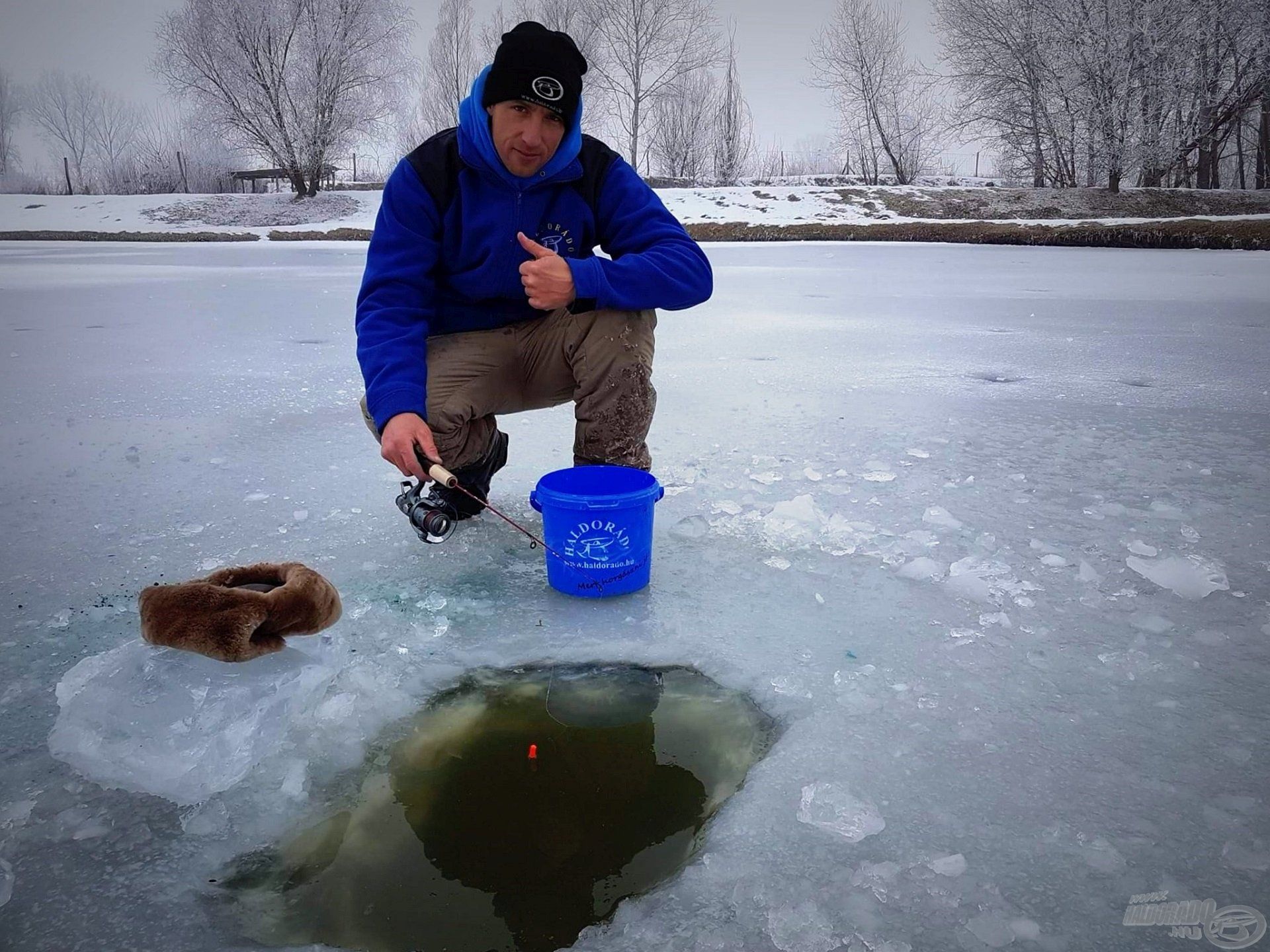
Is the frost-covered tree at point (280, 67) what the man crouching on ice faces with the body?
no

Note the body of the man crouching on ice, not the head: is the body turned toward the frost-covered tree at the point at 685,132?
no

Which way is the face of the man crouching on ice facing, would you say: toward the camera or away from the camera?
toward the camera

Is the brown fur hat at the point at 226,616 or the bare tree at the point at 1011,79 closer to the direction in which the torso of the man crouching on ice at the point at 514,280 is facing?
the brown fur hat

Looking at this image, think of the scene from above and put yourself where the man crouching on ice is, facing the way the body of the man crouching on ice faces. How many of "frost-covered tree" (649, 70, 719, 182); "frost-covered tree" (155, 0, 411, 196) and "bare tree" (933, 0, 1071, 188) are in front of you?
0

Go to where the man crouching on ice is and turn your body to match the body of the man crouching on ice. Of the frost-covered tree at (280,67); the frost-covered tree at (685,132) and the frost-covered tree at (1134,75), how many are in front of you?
0

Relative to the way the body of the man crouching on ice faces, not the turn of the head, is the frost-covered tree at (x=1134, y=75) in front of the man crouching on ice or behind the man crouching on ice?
behind

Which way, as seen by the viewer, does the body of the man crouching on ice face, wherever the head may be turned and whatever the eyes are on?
toward the camera

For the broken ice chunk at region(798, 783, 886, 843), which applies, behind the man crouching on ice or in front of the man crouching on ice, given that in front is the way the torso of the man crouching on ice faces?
in front

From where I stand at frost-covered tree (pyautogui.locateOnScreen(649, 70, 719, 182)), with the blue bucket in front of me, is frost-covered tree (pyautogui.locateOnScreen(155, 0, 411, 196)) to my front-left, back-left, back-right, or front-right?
front-right

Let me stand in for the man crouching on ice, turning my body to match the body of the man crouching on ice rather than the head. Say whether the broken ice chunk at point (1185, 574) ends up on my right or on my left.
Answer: on my left

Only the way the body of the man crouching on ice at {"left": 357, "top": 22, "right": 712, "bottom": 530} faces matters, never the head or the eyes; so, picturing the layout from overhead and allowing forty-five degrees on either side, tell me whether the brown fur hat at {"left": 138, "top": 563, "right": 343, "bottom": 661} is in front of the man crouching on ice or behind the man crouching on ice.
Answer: in front

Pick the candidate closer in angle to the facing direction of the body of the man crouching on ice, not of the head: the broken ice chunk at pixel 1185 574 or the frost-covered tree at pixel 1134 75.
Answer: the broken ice chunk

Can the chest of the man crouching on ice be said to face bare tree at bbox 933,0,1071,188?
no

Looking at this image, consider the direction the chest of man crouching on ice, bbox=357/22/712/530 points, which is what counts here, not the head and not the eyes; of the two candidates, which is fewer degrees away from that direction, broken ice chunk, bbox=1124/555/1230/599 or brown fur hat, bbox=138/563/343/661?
the brown fur hat
